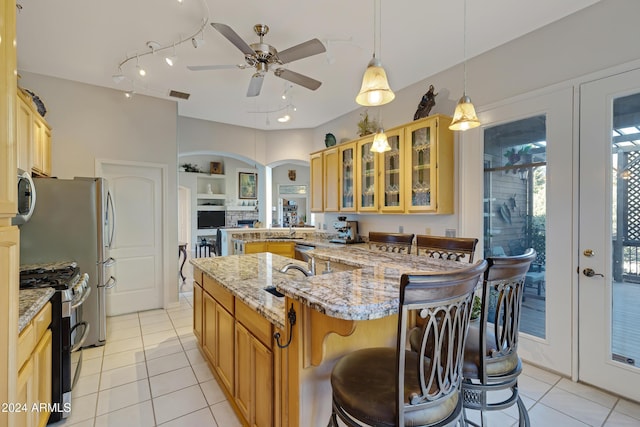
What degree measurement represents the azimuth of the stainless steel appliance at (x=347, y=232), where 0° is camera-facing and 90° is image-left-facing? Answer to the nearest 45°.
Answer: approximately 45°

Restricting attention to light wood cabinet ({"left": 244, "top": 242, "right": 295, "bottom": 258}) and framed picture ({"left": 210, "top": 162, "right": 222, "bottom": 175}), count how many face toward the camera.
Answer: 2

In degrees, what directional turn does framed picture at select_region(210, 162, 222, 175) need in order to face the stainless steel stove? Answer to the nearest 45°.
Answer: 0° — it already faces it

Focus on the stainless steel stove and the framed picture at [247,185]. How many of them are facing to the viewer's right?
1

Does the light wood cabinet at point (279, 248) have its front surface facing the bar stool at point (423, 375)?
yes

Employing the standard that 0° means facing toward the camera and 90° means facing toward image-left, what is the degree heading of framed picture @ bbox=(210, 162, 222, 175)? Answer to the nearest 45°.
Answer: approximately 0°

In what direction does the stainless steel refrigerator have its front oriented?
to the viewer's right

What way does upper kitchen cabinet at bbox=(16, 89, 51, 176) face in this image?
to the viewer's right
